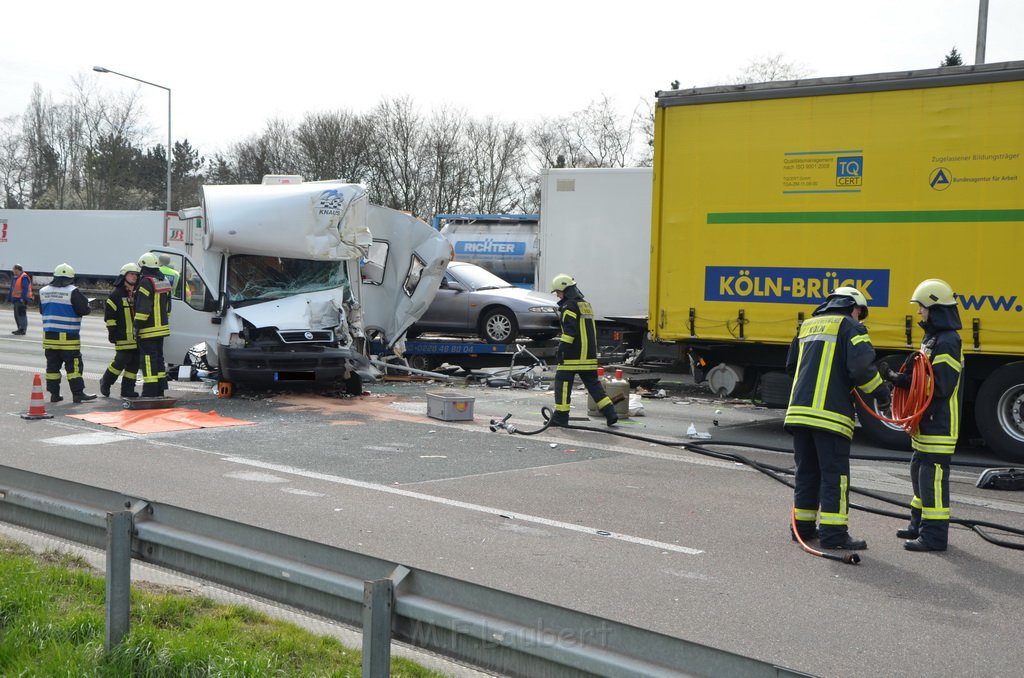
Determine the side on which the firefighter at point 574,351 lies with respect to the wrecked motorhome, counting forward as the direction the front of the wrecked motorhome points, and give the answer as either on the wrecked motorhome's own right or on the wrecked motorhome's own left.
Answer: on the wrecked motorhome's own left

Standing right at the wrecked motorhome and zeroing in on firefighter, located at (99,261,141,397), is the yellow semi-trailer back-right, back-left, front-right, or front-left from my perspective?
back-left

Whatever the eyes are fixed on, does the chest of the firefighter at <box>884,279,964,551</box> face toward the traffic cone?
yes

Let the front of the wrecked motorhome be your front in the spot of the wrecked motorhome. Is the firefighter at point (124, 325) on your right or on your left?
on your right

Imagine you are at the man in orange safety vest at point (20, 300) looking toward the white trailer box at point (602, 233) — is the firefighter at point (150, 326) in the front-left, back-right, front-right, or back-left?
front-right

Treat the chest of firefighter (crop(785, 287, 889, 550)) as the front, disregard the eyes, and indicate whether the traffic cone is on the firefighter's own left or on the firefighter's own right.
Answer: on the firefighter's own left

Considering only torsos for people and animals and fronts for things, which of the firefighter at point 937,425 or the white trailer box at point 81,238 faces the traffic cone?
the firefighter

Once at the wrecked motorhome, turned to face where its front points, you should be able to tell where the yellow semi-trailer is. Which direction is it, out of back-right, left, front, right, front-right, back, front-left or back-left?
front-left

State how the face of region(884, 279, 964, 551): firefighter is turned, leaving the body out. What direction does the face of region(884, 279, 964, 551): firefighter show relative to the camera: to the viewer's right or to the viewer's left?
to the viewer's left

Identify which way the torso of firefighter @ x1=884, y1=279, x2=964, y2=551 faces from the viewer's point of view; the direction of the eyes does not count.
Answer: to the viewer's left

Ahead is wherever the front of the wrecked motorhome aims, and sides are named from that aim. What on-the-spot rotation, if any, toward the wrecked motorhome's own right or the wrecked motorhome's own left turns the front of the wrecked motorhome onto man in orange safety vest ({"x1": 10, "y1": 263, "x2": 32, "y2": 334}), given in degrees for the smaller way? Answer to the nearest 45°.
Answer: approximately 135° to the wrecked motorhome's own right

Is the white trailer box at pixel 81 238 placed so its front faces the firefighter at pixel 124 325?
no

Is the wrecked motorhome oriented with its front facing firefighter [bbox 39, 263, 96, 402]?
no

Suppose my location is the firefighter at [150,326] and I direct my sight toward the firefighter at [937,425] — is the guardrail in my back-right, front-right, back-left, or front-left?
front-right

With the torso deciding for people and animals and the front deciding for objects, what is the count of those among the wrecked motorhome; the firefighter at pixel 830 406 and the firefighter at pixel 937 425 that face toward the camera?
1
